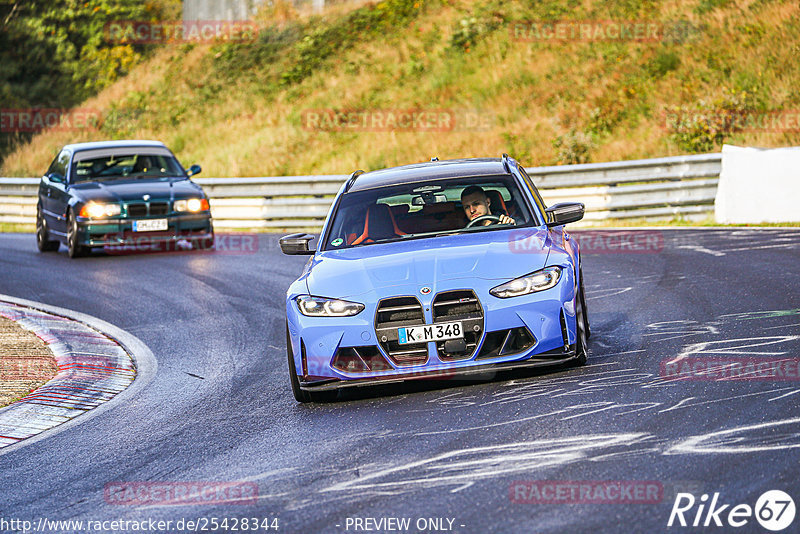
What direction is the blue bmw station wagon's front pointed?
toward the camera

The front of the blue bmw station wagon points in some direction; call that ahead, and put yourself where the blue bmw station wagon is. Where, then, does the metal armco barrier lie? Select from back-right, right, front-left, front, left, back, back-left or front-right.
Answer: back
